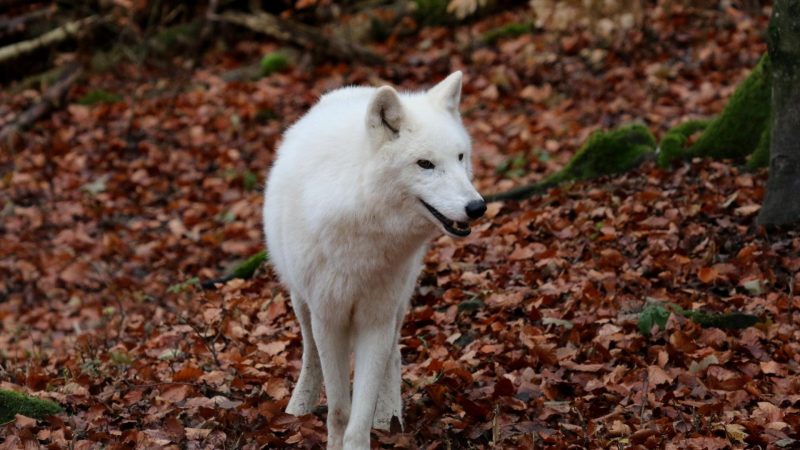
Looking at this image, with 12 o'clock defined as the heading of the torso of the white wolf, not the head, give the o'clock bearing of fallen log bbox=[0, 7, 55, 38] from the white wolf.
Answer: The fallen log is roughly at 5 o'clock from the white wolf.

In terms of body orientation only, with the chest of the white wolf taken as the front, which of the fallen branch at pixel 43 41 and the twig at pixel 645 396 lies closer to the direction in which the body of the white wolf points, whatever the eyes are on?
the twig

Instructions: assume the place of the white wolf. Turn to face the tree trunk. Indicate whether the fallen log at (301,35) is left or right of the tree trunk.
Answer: left

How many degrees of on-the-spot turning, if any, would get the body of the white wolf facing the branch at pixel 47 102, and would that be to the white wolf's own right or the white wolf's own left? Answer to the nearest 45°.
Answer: approximately 135° to the white wolf's own right

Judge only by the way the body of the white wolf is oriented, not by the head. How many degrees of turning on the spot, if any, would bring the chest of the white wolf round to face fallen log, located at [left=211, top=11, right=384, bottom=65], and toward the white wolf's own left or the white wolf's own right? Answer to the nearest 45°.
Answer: approximately 180°

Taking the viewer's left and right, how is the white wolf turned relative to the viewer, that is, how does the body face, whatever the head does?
facing the viewer

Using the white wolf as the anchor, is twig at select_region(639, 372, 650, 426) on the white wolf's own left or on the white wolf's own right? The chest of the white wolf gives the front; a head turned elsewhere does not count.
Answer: on the white wolf's own left

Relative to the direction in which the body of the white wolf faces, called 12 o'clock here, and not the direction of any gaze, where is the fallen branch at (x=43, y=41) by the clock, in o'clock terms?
The fallen branch is roughly at 5 o'clock from the white wolf.

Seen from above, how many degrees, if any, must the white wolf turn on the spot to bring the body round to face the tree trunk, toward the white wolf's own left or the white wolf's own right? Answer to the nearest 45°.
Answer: approximately 135° to the white wolf's own left
